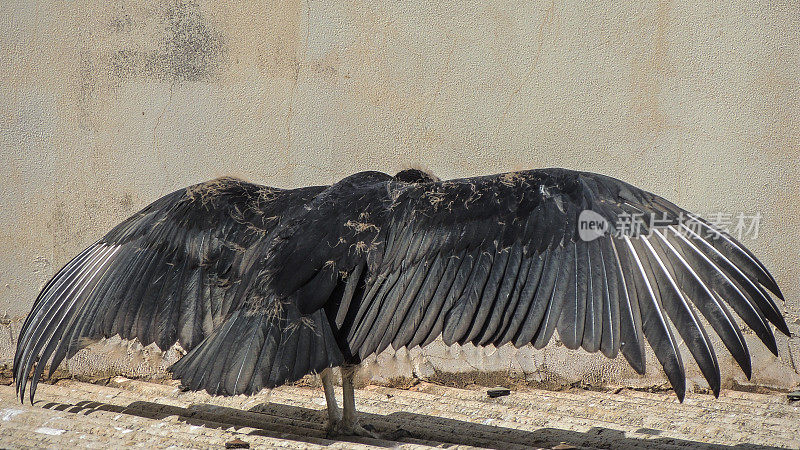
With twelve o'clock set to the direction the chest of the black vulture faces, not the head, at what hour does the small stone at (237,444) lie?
The small stone is roughly at 8 o'clock from the black vulture.

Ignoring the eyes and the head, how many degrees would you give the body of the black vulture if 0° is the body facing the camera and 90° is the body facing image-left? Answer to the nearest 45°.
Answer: approximately 225°
